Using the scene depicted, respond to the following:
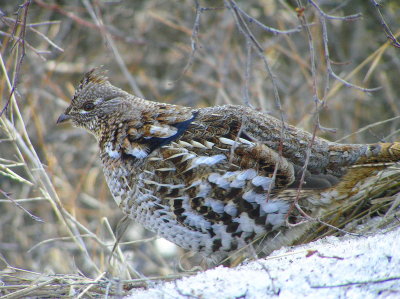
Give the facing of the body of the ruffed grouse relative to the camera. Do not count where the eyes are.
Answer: to the viewer's left
